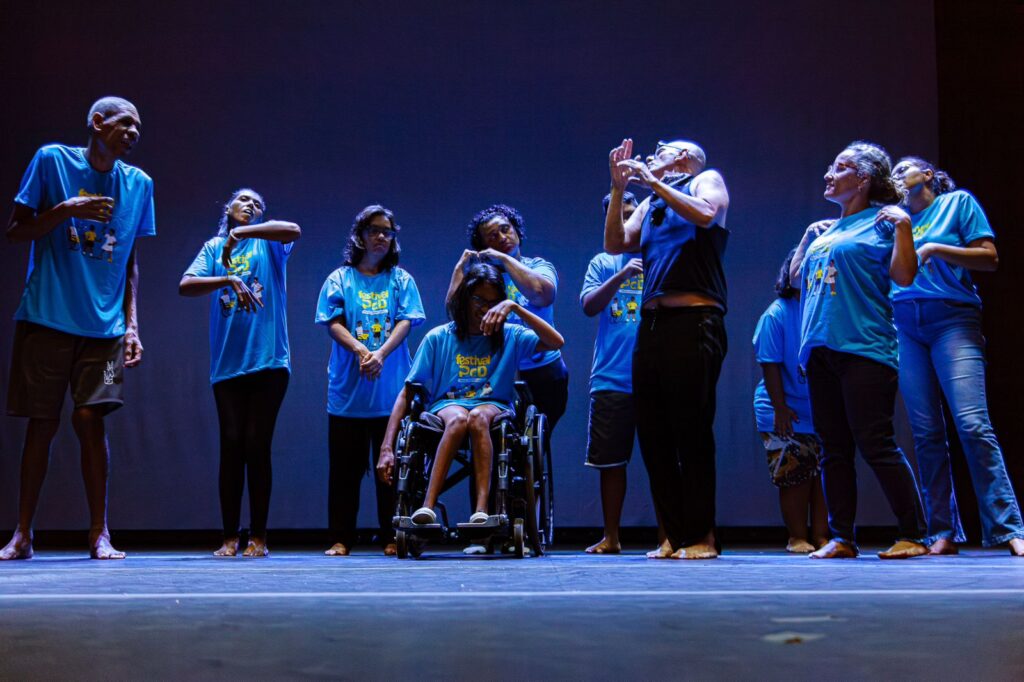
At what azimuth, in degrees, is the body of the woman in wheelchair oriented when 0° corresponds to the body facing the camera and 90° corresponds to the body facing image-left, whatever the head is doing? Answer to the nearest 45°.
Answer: approximately 0°

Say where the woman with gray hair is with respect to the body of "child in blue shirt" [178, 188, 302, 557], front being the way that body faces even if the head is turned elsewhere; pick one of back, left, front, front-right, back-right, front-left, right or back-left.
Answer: front-left

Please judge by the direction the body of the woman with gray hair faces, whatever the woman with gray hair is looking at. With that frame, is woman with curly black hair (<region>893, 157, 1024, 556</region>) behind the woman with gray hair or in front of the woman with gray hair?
behind

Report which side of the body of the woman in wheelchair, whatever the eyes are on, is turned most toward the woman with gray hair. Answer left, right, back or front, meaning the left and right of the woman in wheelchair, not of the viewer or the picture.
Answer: left

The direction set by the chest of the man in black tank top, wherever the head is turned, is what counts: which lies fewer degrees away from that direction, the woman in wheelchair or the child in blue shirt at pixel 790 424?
the woman in wheelchair

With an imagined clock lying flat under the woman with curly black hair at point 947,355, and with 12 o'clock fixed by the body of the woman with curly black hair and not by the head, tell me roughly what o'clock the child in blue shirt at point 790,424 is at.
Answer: The child in blue shirt is roughly at 2 o'clock from the woman with curly black hair.

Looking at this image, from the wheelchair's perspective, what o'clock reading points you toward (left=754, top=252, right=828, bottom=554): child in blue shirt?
The child in blue shirt is roughly at 8 o'clock from the wheelchair.

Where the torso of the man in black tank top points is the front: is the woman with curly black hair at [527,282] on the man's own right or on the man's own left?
on the man's own right
